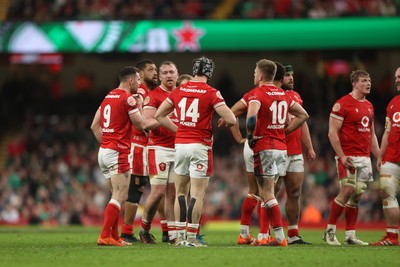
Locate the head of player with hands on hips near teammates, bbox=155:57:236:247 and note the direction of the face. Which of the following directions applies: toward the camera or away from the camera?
away from the camera

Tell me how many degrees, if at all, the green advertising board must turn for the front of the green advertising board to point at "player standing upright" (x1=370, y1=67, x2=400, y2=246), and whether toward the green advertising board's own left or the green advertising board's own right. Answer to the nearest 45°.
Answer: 0° — it already faces them

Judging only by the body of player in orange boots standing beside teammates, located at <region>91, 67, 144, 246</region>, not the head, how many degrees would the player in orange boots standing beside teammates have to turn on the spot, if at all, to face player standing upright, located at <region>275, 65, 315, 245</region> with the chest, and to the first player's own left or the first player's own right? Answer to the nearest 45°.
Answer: approximately 45° to the first player's own right

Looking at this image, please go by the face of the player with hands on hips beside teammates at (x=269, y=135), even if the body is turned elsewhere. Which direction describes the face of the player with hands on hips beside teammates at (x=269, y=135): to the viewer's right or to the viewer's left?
to the viewer's left

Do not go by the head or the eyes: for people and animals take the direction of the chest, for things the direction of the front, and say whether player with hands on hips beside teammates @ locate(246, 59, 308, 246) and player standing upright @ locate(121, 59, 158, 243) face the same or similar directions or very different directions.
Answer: very different directions

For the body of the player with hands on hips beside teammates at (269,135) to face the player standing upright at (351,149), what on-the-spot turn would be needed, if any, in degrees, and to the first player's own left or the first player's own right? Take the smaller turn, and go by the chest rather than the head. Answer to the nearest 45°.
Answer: approximately 90° to the first player's own right

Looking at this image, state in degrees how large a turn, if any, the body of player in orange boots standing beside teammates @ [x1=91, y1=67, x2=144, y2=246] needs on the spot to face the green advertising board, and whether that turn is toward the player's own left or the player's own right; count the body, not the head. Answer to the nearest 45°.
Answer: approximately 45° to the player's own left

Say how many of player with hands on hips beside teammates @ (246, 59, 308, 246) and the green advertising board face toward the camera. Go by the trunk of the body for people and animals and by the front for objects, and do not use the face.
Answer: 1

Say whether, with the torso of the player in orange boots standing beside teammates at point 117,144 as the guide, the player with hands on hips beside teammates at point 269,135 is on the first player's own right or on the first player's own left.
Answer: on the first player's own right

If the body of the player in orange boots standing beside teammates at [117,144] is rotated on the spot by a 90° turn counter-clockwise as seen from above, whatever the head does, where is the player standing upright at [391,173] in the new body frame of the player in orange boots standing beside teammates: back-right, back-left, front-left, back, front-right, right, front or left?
back-right

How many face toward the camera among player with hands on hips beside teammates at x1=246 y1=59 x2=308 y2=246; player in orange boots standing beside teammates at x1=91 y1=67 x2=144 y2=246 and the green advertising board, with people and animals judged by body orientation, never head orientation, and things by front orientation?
1

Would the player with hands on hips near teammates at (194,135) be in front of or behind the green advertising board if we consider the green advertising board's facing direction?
in front

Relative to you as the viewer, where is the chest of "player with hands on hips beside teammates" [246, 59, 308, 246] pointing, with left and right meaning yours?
facing away from the viewer and to the left of the viewer
